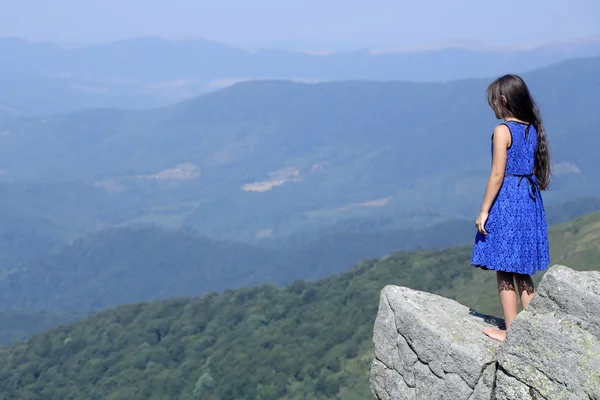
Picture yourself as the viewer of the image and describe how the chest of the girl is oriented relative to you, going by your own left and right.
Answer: facing away from the viewer and to the left of the viewer

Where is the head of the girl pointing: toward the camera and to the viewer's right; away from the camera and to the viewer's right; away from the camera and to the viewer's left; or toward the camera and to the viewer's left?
away from the camera and to the viewer's left

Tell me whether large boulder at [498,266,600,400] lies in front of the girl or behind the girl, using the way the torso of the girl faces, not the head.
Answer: behind
